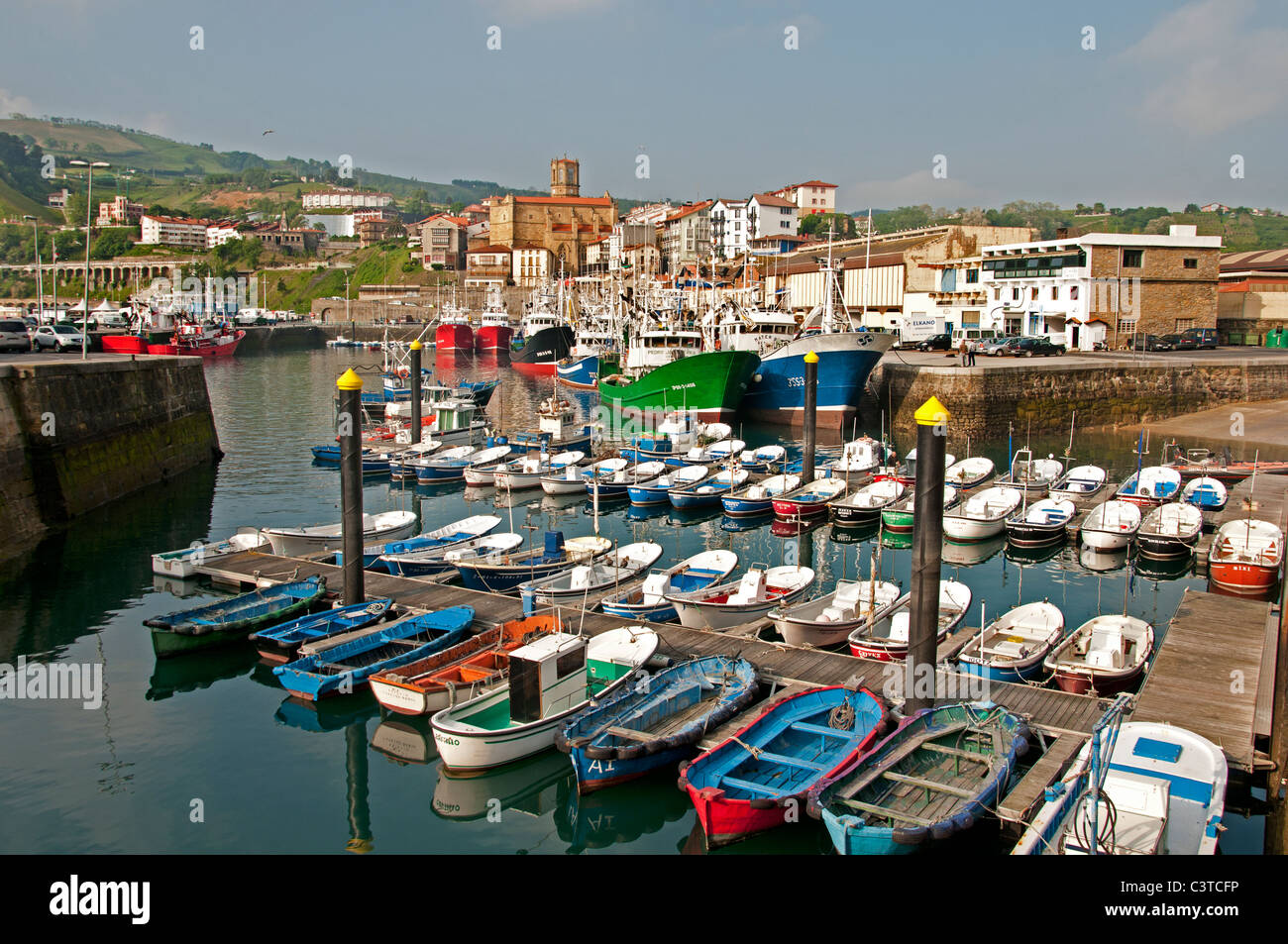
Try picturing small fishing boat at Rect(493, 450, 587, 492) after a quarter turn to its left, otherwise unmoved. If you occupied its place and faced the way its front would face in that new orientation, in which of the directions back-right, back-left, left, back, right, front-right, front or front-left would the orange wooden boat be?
back-left

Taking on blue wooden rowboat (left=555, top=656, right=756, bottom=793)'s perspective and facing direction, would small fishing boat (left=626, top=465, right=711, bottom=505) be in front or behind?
behind

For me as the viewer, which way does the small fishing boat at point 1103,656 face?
facing away from the viewer and to the right of the viewer

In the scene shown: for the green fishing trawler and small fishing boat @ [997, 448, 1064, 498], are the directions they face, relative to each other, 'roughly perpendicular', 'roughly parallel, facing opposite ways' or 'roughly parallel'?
roughly perpendicular

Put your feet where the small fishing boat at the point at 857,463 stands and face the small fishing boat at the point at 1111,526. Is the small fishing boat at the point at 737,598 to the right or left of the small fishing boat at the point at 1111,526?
right

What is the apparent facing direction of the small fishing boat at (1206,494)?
away from the camera

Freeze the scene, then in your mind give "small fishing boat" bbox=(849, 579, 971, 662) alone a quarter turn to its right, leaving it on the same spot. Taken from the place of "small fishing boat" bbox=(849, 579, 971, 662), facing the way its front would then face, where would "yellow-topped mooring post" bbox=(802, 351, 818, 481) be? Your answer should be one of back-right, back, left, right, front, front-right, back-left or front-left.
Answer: back-left

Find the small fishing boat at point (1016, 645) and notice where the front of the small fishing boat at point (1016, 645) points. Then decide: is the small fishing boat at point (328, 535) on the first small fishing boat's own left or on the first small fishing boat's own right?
on the first small fishing boat's own left

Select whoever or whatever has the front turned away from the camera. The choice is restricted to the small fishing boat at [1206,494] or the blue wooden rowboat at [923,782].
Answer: the small fishing boat

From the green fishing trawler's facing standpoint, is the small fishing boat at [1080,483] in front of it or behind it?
in front
